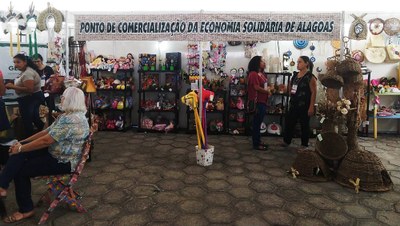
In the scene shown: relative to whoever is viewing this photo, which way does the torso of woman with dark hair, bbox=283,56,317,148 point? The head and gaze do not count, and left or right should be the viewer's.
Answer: facing the viewer and to the left of the viewer

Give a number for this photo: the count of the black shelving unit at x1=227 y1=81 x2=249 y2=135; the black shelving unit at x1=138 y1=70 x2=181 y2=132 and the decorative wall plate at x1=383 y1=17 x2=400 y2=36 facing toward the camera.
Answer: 3

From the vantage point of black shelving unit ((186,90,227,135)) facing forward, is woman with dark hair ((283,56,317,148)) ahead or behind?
ahead

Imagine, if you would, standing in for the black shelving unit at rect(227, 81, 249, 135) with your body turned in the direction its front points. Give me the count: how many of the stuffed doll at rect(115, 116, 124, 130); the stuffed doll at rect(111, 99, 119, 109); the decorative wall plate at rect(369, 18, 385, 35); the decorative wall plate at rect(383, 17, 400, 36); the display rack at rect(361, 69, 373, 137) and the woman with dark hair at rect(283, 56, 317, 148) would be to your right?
2

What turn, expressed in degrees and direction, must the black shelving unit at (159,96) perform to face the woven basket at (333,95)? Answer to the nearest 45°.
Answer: approximately 45° to its left

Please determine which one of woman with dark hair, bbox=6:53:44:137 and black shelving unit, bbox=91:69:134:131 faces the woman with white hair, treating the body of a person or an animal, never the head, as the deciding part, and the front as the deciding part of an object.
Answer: the black shelving unit

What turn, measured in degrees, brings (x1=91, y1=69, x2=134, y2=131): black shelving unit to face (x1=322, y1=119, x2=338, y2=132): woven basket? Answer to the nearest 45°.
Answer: approximately 45° to its left

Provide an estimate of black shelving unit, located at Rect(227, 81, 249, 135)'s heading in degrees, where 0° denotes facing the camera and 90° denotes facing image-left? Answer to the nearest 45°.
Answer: approximately 0°

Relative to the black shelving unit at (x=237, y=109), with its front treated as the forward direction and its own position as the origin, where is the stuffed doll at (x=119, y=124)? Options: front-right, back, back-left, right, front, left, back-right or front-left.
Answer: right
